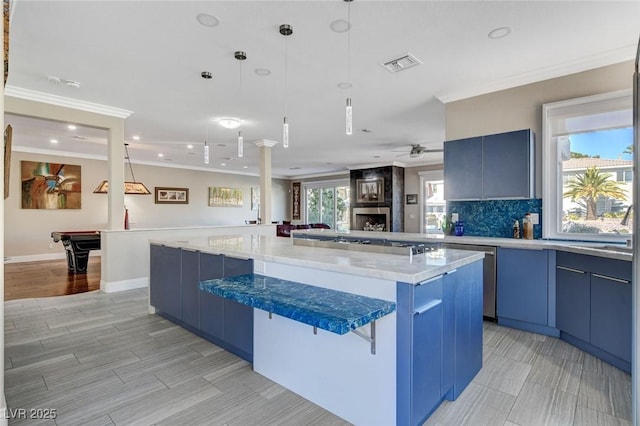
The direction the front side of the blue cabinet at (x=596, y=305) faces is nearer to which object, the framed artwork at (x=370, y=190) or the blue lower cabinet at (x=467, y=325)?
the blue lower cabinet

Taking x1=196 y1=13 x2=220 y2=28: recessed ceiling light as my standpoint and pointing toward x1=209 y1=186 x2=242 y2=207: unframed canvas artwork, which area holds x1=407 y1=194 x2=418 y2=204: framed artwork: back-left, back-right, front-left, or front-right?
front-right

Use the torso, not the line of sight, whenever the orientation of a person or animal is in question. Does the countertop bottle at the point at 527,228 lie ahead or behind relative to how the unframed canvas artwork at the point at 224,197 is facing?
ahead

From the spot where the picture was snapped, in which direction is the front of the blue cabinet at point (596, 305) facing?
facing the viewer and to the left of the viewer

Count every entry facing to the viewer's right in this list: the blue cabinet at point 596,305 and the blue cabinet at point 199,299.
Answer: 0

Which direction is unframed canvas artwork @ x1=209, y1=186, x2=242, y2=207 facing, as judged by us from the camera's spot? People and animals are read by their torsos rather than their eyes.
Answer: facing the viewer and to the right of the viewer

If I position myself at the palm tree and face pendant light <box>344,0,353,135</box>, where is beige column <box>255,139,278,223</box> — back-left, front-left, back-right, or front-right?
front-right

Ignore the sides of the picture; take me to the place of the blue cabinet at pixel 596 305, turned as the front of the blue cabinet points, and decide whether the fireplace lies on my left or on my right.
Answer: on my right

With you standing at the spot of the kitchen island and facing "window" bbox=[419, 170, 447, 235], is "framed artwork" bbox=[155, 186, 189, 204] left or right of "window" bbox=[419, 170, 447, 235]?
left

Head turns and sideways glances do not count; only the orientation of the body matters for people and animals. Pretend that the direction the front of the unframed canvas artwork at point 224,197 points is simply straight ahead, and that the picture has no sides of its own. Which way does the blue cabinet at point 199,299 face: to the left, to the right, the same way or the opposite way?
to the right

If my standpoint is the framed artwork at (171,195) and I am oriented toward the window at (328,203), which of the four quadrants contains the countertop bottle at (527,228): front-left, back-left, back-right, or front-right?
front-right
